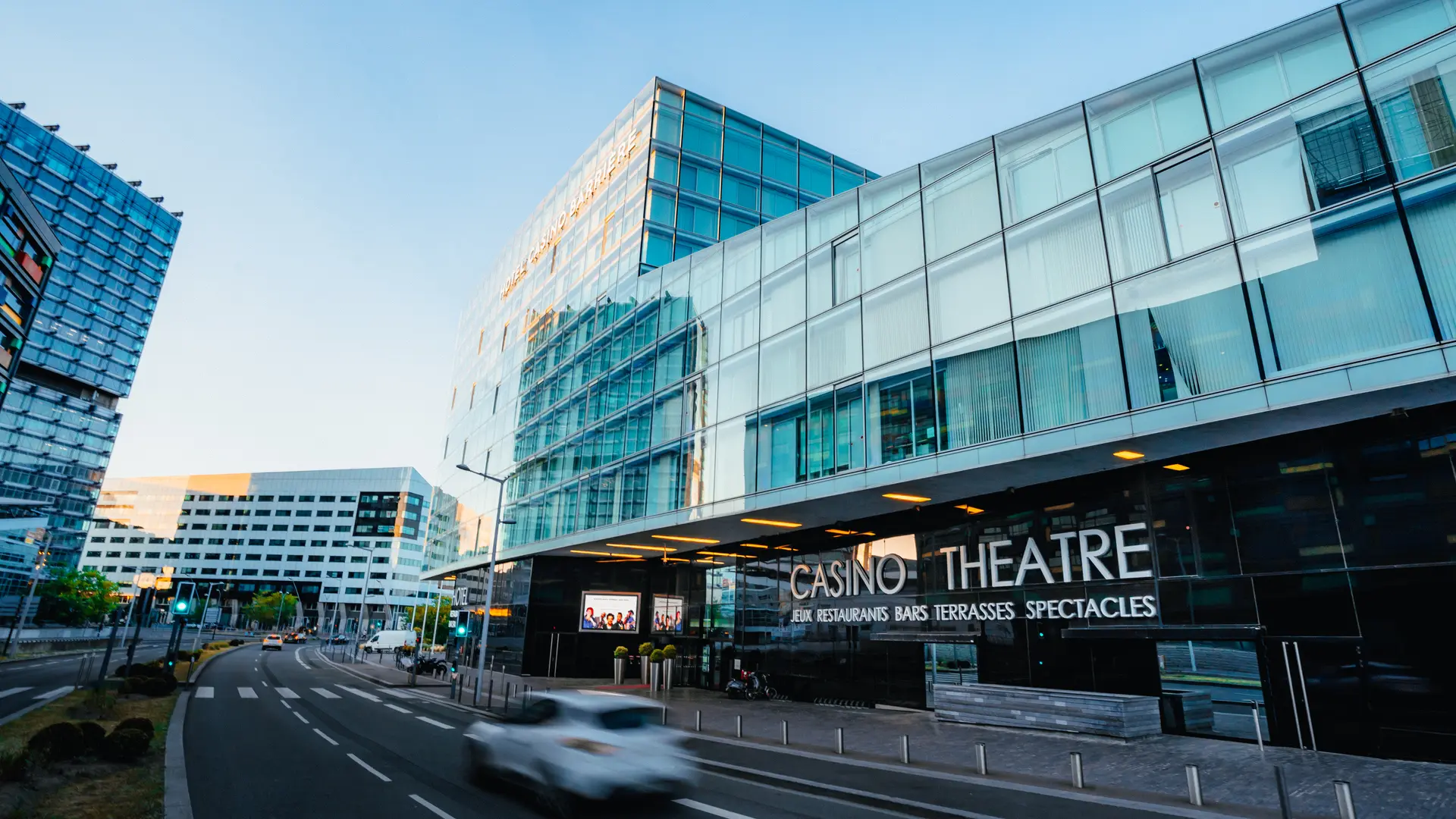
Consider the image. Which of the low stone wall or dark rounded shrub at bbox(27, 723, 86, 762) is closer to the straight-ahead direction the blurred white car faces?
the dark rounded shrub

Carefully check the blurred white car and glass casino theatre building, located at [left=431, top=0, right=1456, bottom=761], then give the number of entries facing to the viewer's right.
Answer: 0

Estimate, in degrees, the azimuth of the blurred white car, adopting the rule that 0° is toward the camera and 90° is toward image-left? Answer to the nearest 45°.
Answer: approximately 135°

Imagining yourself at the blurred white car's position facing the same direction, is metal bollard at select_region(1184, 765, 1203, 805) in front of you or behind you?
behind

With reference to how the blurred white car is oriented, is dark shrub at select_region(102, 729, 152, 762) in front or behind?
in front

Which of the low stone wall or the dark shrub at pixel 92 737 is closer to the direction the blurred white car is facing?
the dark shrub

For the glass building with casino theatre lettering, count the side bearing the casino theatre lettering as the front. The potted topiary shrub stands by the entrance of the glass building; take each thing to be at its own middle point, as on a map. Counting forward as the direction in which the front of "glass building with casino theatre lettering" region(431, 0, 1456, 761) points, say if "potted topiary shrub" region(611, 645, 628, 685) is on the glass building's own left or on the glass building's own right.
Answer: on the glass building's own right

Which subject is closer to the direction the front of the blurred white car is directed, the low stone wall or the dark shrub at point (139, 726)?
the dark shrub

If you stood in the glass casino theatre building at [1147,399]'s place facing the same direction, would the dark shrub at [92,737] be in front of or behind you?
in front

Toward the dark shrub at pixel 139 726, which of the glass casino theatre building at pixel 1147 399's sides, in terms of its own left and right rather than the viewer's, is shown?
front

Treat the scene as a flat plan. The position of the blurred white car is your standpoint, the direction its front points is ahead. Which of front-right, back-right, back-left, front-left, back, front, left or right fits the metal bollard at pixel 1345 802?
back-right

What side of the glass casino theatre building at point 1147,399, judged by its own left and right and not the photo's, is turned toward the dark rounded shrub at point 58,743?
front
